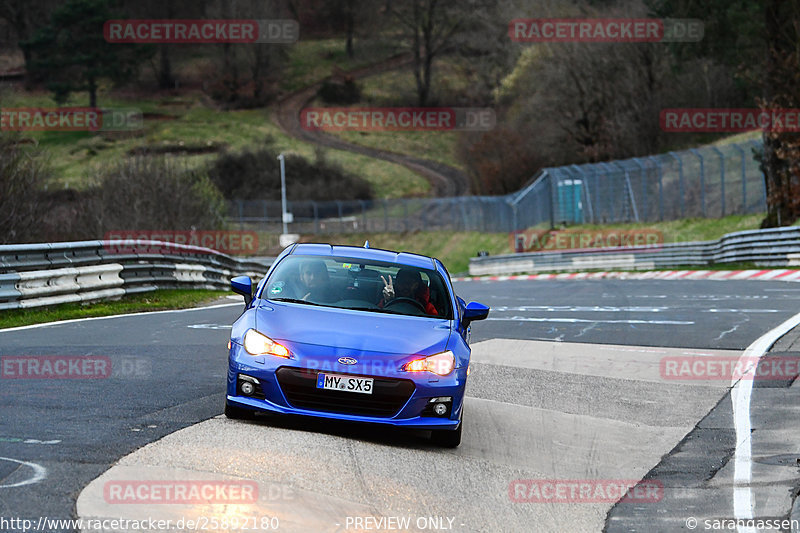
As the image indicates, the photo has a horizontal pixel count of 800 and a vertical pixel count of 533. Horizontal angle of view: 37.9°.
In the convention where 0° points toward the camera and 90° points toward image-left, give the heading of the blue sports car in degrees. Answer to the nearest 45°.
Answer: approximately 0°

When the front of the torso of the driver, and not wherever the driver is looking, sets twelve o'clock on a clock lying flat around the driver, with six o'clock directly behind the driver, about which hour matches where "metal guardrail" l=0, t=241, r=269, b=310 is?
The metal guardrail is roughly at 5 o'clock from the driver.

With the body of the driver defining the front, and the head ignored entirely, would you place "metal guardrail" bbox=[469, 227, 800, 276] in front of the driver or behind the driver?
behind

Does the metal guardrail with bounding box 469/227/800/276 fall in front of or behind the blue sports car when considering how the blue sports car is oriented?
behind

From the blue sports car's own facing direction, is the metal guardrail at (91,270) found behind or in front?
behind

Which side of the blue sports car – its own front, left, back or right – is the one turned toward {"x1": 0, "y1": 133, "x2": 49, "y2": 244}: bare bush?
back
